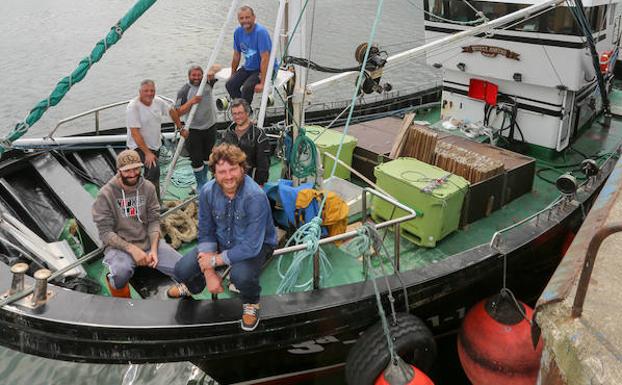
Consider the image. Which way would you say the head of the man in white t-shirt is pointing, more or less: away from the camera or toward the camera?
toward the camera

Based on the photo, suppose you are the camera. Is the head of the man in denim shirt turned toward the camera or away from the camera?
toward the camera

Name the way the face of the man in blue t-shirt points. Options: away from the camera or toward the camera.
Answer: toward the camera

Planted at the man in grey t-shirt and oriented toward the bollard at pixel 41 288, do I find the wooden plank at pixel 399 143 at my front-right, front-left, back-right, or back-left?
back-left

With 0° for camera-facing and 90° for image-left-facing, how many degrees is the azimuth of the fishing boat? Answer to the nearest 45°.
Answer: approximately 45°
